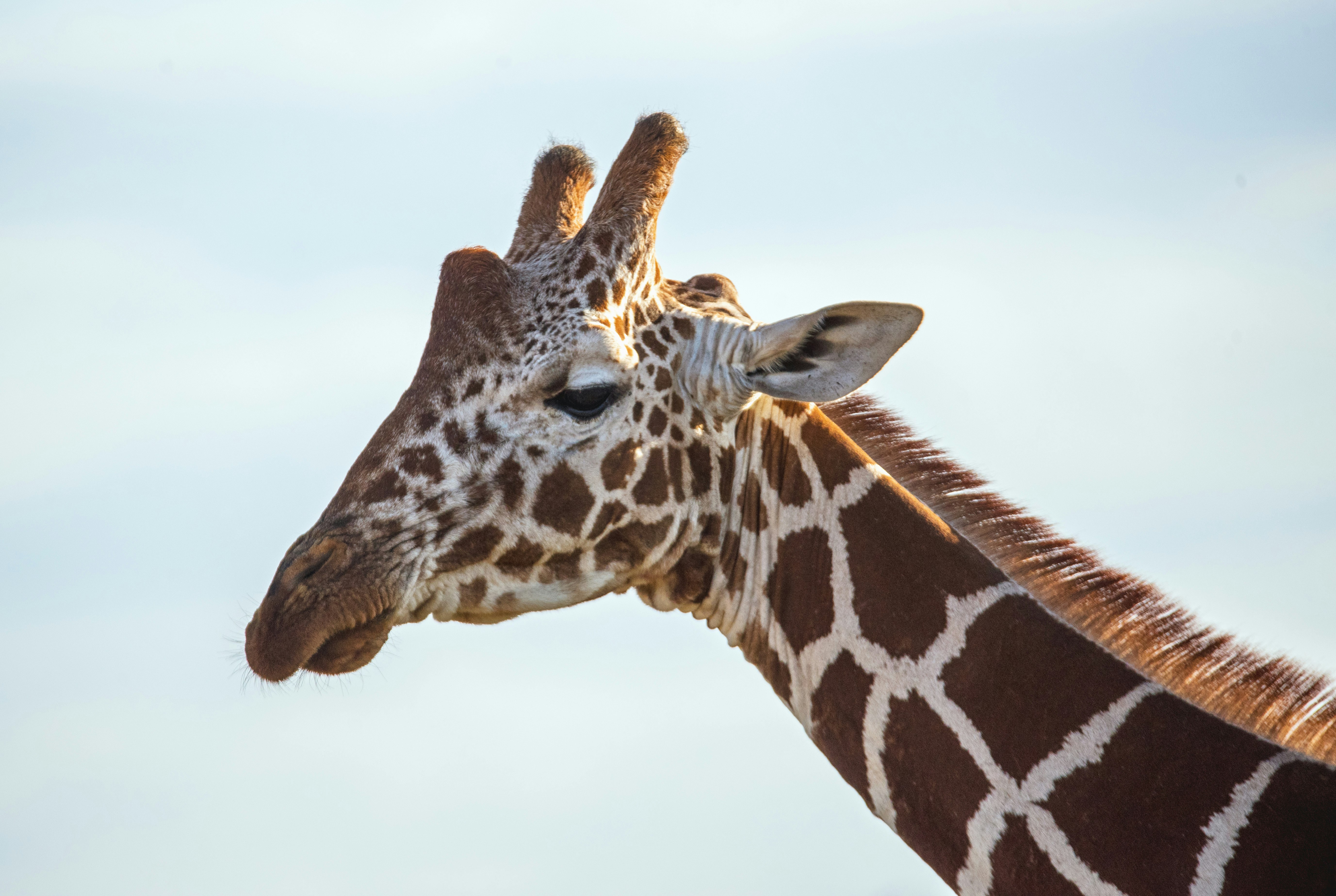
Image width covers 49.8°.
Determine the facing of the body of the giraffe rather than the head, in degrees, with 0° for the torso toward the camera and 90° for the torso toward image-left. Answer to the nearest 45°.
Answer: approximately 90°
